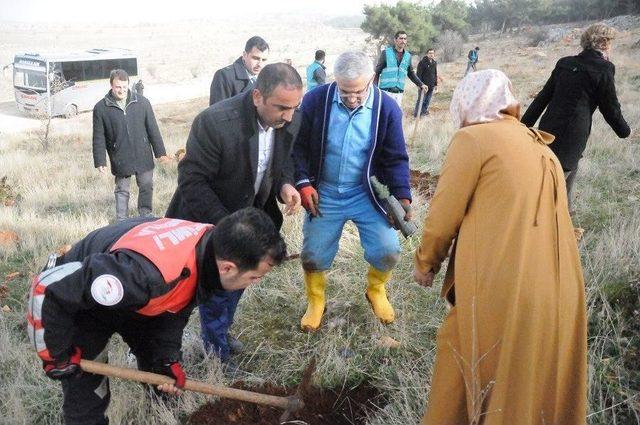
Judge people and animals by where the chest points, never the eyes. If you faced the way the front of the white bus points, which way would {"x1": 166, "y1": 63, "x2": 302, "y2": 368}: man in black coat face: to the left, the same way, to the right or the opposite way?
to the left

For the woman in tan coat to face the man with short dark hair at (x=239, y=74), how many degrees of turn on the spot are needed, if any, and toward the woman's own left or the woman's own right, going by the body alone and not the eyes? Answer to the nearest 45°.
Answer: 0° — they already face them

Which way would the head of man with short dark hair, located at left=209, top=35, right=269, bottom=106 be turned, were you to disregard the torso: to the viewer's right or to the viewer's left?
to the viewer's right

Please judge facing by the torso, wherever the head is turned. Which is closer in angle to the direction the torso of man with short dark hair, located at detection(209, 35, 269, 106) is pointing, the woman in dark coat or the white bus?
the woman in dark coat

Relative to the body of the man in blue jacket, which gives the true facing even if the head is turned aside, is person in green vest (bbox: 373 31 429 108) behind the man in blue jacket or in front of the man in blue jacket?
behind

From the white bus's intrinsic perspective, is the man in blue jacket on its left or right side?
on its left

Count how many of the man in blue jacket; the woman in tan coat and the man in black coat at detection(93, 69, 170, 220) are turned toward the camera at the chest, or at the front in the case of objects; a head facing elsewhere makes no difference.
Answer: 2
